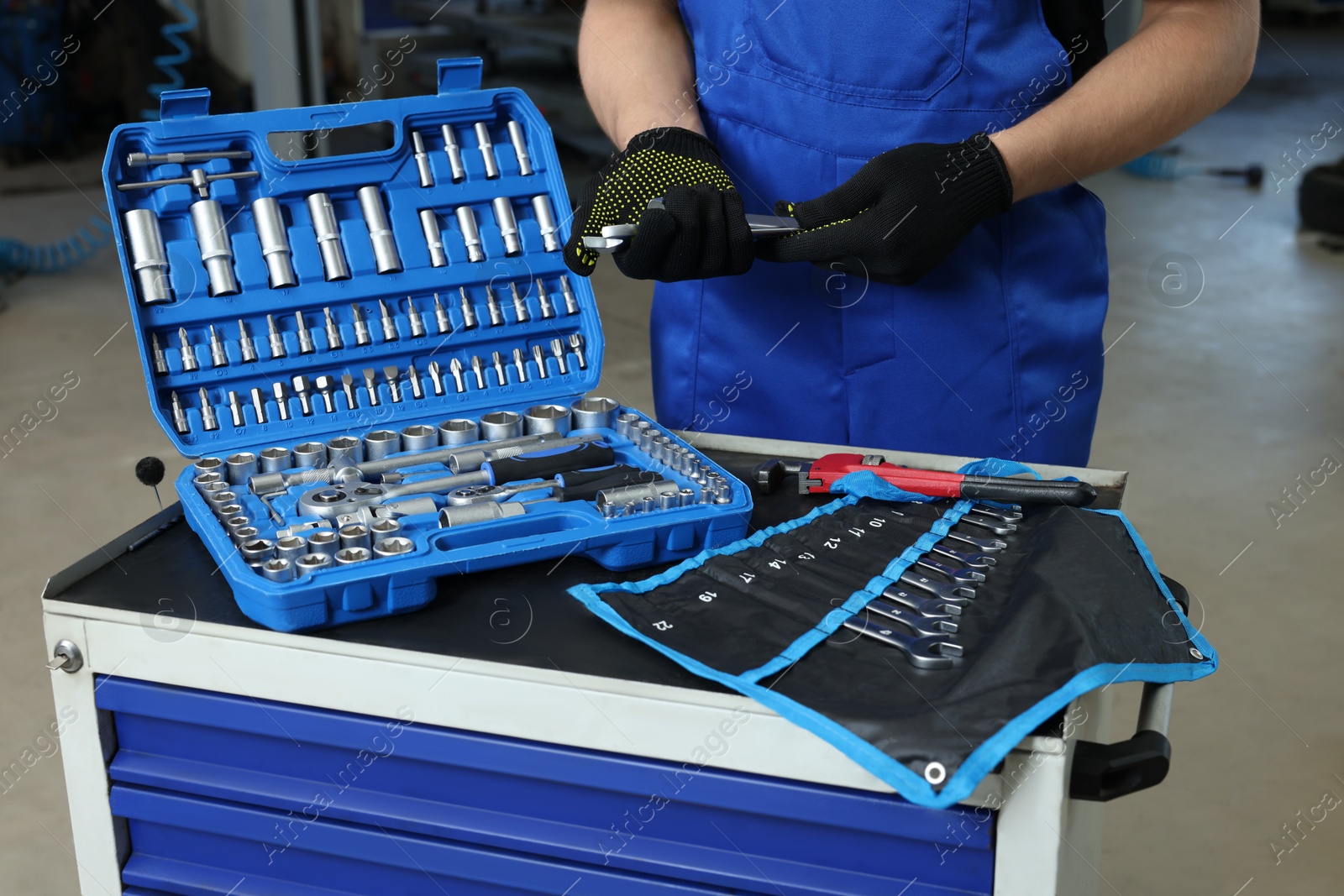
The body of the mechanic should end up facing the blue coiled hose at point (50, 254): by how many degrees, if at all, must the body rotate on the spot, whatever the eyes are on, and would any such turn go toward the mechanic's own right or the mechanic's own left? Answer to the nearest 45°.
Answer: approximately 135° to the mechanic's own right

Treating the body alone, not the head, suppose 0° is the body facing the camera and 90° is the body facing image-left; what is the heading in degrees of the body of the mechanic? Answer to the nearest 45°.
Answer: approximately 0°
